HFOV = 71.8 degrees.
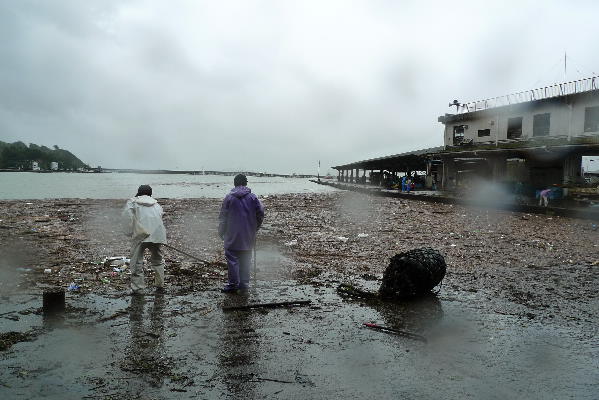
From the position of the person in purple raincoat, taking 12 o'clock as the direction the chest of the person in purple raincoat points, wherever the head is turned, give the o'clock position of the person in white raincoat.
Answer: The person in white raincoat is roughly at 9 o'clock from the person in purple raincoat.

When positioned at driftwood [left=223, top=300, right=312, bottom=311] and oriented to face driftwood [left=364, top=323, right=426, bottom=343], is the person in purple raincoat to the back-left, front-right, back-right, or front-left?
back-left

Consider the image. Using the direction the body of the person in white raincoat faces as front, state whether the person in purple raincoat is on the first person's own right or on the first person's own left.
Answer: on the first person's own right

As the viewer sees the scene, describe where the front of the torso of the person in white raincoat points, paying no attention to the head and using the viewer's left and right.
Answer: facing away from the viewer

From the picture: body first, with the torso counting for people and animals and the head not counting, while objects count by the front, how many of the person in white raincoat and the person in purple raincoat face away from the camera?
2

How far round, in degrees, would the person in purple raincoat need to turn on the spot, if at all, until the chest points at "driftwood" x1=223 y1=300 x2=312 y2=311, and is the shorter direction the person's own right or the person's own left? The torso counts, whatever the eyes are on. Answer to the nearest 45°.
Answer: approximately 135° to the person's own right

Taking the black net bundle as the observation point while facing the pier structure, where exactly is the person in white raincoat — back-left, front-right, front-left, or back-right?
back-left

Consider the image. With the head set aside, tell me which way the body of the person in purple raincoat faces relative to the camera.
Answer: away from the camera

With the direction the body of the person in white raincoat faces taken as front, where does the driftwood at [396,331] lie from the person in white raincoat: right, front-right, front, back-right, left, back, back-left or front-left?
back-right

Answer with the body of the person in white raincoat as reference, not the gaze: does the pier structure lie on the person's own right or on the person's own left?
on the person's own right
